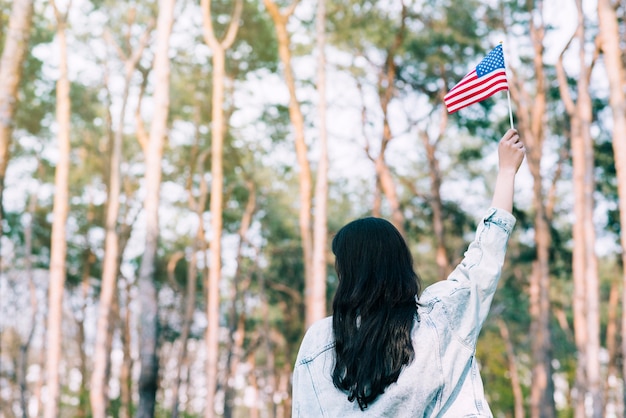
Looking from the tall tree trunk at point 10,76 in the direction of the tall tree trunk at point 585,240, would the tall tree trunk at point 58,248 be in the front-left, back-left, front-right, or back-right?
front-left

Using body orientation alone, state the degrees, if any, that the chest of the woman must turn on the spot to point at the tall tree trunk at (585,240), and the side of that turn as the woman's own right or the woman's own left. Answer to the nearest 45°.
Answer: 0° — they already face it

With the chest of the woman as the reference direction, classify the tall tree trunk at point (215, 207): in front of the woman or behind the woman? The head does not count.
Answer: in front

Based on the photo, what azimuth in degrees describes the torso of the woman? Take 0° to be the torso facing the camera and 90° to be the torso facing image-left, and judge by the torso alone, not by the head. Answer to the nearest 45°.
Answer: approximately 180°

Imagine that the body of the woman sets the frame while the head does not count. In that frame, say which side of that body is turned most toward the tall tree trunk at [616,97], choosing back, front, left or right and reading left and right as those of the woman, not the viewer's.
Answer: front

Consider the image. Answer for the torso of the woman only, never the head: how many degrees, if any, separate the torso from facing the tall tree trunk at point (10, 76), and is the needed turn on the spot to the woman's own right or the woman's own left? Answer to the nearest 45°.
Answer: approximately 45° to the woman's own left

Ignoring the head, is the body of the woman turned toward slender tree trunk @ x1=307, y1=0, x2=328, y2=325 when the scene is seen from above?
yes

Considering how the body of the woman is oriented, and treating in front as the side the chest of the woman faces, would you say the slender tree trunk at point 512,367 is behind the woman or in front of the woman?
in front

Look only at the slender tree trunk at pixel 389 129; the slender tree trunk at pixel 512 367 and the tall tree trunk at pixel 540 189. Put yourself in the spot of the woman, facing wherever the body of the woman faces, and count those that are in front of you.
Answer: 3

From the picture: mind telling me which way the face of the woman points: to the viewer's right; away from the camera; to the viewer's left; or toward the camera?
away from the camera

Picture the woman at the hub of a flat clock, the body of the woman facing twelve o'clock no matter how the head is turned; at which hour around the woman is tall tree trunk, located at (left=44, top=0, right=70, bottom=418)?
The tall tree trunk is roughly at 11 o'clock from the woman.

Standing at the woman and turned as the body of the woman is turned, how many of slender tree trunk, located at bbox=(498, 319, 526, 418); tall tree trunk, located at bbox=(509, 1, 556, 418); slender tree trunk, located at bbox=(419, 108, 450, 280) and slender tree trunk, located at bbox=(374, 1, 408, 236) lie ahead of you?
4

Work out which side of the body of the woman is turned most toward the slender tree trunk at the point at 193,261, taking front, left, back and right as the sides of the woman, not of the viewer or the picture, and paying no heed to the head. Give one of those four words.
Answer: front

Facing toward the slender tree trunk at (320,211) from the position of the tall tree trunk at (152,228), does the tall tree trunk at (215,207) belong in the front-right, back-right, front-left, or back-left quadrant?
front-left
